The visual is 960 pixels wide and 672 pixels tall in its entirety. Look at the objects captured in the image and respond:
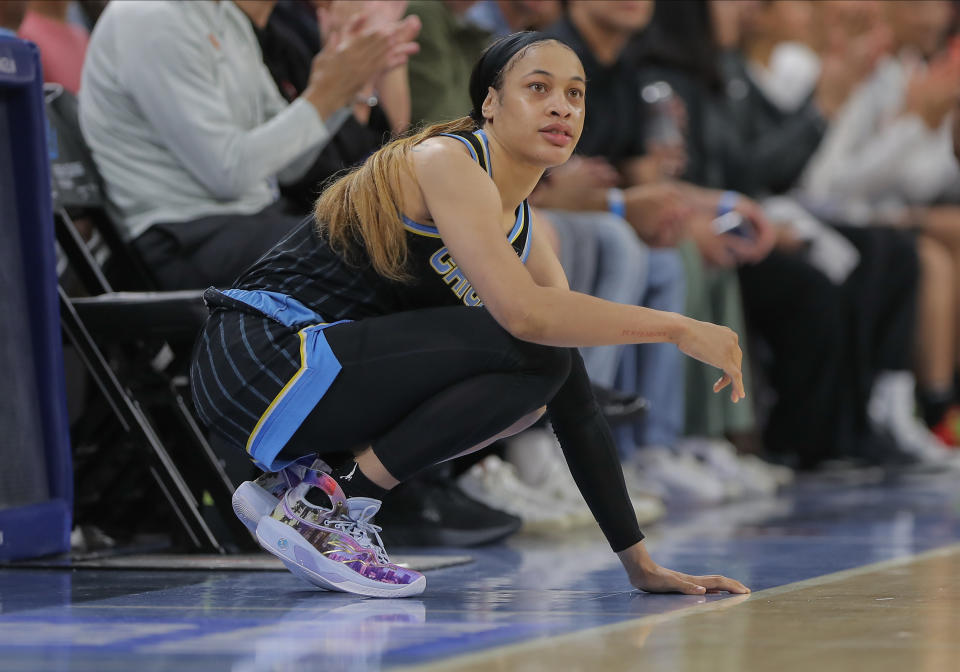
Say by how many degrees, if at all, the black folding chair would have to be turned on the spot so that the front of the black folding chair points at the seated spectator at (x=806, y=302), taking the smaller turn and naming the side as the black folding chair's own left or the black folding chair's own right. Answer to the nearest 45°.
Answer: approximately 45° to the black folding chair's own left

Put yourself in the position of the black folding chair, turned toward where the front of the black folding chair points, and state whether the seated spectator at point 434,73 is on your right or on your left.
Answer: on your left

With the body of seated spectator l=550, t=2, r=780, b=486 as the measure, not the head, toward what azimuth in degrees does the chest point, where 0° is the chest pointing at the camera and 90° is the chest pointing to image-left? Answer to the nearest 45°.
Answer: approximately 315°

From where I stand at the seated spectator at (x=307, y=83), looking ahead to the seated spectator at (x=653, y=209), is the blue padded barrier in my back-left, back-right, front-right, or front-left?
back-right

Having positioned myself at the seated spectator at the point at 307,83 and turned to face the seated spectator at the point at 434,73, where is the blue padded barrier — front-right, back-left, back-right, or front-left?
back-right

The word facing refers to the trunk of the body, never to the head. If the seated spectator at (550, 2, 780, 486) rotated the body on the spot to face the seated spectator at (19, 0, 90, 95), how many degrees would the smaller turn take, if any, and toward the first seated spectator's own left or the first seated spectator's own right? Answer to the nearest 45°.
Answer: approximately 90° to the first seated spectator's own right

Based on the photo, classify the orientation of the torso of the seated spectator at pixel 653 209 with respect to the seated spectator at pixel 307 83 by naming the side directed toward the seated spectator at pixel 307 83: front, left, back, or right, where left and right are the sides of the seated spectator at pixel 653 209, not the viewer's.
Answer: right

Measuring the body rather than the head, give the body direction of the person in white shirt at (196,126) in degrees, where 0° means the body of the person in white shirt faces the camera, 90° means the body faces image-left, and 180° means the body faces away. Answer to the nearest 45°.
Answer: approximately 270°
